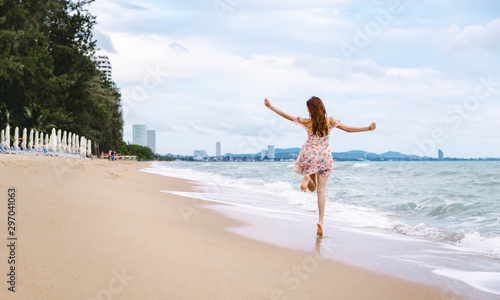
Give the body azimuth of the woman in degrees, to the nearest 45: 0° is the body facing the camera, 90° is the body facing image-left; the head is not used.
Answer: approximately 180°
